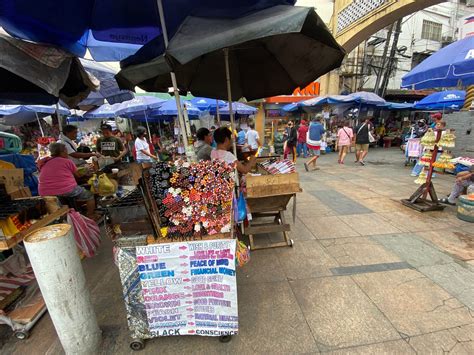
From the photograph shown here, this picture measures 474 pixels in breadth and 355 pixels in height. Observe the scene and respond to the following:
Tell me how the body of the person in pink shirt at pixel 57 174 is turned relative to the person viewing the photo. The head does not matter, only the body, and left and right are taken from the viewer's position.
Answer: facing away from the viewer and to the right of the viewer

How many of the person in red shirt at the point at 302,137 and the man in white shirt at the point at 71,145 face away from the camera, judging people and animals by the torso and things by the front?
1

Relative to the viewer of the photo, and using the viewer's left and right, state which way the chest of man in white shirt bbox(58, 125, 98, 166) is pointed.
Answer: facing to the right of the viewer

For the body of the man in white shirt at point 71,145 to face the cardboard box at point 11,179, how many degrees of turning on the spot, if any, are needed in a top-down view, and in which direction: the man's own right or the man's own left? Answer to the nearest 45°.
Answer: approximately 135° to the man's own right

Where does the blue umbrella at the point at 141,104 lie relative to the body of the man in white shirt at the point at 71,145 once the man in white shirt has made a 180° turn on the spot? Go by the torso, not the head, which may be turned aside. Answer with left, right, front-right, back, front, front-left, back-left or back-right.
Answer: back-right
